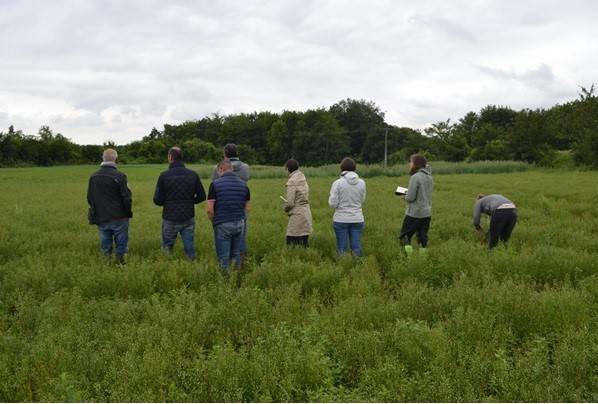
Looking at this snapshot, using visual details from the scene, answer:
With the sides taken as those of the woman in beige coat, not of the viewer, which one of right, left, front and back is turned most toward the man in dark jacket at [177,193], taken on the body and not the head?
left

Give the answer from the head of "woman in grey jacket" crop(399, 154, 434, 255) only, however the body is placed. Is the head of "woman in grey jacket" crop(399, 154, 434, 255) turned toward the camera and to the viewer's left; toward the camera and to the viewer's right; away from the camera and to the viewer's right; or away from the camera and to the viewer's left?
away from the camera and to the viewer's left

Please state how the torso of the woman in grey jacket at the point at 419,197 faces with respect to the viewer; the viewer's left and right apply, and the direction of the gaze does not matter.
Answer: facing away from the viewer and to the left of the viewer

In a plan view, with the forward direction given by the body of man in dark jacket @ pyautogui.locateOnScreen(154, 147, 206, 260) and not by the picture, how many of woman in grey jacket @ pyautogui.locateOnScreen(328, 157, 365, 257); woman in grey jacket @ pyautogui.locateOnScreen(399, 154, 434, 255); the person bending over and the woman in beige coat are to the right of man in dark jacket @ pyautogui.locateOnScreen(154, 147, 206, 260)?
4

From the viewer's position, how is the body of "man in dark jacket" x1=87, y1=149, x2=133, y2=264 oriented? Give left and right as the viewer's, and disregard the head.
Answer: facing away from the viewer

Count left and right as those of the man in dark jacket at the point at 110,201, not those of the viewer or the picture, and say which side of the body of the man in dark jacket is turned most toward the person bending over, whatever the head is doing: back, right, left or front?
right

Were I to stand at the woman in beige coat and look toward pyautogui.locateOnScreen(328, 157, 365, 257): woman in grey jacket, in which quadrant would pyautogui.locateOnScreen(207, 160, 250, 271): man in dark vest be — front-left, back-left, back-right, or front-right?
front-right

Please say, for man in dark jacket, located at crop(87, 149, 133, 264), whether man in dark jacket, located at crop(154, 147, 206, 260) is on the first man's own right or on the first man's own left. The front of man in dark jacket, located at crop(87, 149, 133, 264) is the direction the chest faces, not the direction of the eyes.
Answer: on the first man's own right

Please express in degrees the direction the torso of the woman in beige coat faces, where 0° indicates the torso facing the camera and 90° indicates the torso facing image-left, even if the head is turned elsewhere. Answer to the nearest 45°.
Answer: approximately 135°

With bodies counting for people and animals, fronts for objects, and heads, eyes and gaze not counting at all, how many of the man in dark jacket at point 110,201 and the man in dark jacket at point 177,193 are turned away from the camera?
2

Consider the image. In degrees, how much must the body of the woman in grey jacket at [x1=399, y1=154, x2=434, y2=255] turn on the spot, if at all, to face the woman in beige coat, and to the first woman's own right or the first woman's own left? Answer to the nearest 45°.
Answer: approximately 45° to the first woman's own left

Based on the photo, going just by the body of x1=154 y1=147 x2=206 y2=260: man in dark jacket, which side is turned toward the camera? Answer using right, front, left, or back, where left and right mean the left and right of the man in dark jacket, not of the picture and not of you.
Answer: back

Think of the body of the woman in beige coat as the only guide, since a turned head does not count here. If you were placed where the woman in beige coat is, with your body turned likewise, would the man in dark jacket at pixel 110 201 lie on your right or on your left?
on your left
